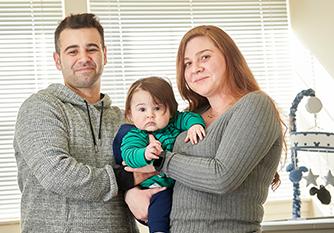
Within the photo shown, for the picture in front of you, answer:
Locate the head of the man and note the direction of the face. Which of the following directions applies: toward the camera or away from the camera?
toward the camera

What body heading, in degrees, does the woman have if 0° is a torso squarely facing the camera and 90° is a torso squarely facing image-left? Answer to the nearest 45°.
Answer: approximately 45°

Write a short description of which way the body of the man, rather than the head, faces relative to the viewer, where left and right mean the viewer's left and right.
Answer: facing the viewer and to the right of the viewer

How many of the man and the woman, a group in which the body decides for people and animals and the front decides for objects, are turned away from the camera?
0
